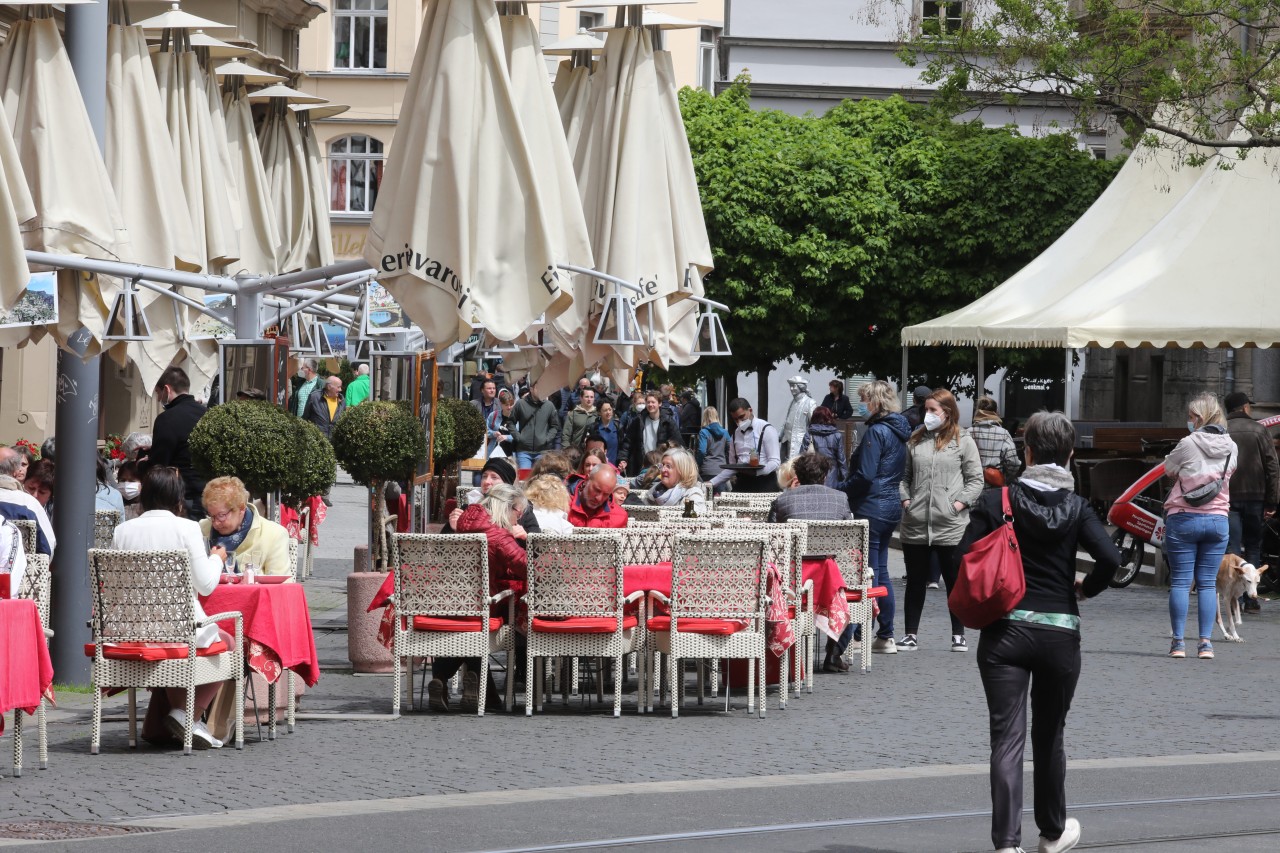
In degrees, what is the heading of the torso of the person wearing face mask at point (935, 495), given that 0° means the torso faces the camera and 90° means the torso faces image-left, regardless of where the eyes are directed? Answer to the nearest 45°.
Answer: approximately 45°

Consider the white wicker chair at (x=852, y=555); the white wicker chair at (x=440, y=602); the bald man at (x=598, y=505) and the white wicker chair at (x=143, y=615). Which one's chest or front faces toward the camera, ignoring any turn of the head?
the bald man

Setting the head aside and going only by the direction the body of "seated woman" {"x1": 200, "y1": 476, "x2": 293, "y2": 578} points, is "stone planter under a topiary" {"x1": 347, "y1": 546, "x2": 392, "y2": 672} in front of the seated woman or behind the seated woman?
behind

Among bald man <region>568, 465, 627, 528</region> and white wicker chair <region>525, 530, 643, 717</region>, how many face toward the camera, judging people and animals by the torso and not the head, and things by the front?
1

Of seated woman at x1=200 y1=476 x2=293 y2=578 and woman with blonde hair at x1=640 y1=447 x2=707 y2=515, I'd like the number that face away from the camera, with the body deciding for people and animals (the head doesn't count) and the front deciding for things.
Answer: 0

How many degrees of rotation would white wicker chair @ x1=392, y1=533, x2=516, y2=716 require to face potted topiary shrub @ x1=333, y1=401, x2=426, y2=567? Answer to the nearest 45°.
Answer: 0° — it already faces it

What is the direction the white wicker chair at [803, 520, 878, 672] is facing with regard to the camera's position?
facing away from the viewer

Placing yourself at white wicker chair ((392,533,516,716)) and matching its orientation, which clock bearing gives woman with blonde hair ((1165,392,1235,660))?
The woman with blonde hair is roughly at 2 o'clock from the white wicker chair.

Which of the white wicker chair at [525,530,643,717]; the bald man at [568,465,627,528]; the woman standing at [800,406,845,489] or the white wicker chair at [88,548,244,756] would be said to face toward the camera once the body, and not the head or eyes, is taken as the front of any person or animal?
the bald man

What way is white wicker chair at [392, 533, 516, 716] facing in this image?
away from the camera

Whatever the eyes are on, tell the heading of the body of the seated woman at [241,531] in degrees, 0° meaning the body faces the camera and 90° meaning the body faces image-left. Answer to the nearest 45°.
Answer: approximately 45°

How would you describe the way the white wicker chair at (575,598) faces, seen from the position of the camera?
facing away from the viewer

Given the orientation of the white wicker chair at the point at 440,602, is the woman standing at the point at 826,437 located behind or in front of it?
in front

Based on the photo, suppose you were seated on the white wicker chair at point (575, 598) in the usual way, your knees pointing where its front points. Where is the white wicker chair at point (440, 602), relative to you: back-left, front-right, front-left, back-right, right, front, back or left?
left

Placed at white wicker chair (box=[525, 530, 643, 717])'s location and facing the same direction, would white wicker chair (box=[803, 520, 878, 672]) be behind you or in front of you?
in front

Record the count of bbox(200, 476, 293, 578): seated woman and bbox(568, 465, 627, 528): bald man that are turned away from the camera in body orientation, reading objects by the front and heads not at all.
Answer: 0
